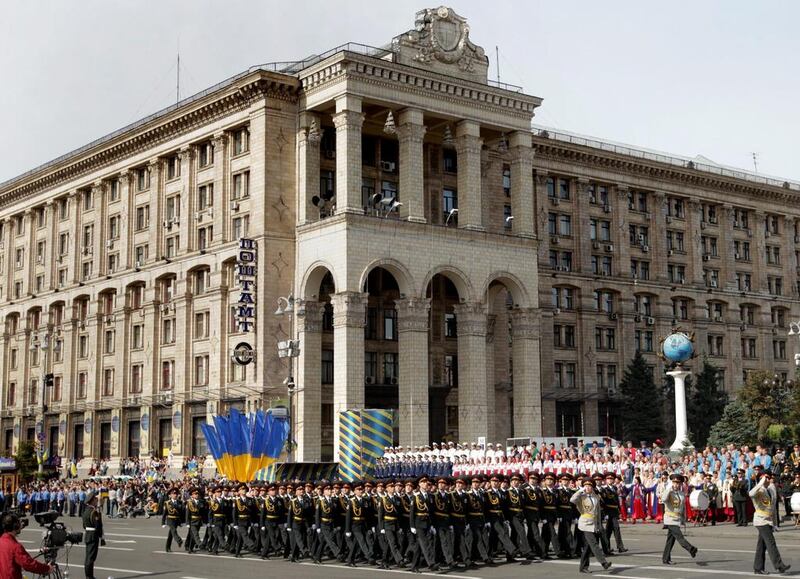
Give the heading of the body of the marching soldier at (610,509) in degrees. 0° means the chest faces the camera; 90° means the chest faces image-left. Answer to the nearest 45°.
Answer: approximately 315°

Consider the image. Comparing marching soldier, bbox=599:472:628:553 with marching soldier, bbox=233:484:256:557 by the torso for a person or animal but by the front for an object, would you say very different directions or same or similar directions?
same or similar directions

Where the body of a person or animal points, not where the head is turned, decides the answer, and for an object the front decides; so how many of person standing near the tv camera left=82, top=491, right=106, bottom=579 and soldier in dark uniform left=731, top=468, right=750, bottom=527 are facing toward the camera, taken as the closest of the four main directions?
1

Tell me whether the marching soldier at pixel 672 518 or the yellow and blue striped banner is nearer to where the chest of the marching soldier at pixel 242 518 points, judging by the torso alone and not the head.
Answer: the marching soldier

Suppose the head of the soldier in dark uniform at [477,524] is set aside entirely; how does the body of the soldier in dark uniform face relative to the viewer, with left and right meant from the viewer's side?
facing the viewer and to the right of the viewer

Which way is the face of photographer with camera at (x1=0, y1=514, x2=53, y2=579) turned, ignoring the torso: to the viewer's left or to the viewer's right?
to the viewer's right

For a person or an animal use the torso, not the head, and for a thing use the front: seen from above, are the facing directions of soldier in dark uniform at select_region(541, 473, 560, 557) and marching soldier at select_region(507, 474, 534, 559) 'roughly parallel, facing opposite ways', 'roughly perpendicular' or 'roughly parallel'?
roughly parallel

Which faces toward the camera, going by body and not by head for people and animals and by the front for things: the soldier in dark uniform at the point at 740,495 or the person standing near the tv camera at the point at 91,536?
the soldier in dark uniform

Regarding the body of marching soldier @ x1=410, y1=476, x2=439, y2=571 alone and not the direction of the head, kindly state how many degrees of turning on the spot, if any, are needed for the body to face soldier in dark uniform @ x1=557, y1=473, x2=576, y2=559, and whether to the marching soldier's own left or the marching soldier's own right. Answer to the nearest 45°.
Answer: approximately 90° to the marching soldier's own left

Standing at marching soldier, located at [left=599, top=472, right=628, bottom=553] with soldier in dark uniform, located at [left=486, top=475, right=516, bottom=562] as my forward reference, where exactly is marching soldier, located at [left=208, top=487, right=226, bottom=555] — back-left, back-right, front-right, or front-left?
front-right

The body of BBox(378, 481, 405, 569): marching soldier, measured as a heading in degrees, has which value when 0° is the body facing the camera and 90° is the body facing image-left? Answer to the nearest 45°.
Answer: approximately 315°

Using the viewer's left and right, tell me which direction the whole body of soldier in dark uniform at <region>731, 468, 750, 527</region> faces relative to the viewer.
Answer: facing the viewer

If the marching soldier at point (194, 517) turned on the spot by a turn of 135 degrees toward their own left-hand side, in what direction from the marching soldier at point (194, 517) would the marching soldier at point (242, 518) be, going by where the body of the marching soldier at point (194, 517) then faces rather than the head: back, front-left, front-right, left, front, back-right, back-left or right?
back-right

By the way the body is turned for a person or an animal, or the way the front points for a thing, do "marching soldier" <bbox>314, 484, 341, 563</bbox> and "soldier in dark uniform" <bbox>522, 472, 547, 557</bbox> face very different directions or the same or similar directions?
same or similar directions
